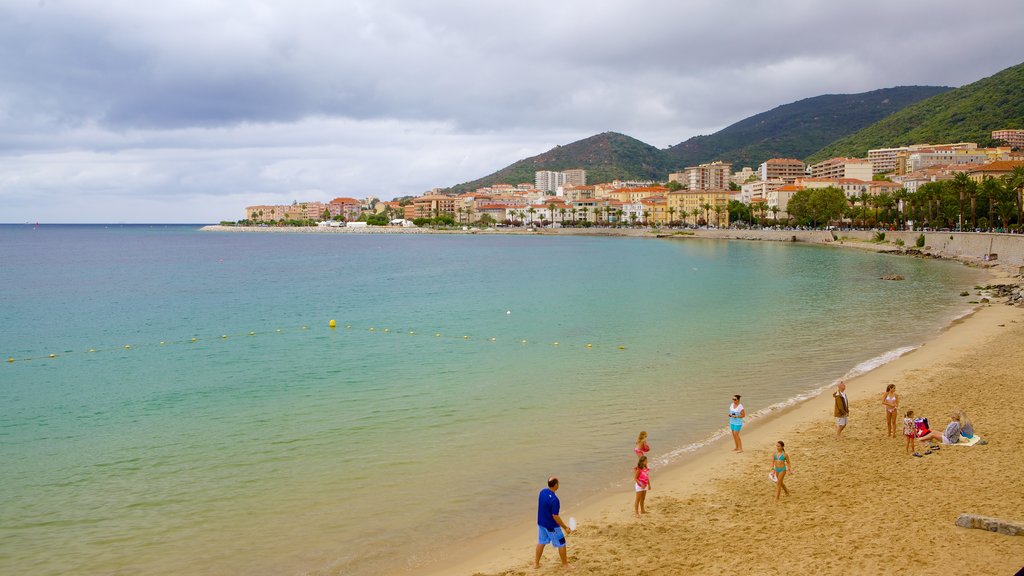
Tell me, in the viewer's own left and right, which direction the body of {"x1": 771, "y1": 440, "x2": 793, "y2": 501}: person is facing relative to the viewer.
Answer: facing the viewer and to the left of the viewer

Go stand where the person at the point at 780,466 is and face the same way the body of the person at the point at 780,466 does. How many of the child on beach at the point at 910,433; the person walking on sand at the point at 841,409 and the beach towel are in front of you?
0

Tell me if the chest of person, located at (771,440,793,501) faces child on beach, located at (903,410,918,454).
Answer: no

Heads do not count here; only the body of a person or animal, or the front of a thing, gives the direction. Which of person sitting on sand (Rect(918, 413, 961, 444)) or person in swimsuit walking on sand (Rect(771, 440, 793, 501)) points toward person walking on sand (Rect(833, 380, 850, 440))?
person sitting on sand (Rect(918, 413, 961, 444))

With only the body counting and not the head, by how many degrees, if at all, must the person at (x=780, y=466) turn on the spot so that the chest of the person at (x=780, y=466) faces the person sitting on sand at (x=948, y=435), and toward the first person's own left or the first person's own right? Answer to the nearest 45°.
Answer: approximately 180°

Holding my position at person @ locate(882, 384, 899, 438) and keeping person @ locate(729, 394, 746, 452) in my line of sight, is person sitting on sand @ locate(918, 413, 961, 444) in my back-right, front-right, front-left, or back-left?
back-left

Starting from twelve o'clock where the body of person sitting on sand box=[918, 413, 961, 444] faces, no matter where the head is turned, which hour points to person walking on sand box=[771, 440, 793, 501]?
person walking on sand box=[771, 440, 793, 501] is roughly at 10 o'clock from person sitting on sand box=[918, 413, 961, 444].

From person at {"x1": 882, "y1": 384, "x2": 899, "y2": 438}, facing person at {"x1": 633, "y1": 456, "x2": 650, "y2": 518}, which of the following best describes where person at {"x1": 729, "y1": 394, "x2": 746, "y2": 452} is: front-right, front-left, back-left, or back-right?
front-right

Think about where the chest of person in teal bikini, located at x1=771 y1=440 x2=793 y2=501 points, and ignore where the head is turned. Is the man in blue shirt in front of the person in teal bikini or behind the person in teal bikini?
in front

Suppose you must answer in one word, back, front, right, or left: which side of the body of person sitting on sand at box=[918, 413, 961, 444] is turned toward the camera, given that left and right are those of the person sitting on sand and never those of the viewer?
left

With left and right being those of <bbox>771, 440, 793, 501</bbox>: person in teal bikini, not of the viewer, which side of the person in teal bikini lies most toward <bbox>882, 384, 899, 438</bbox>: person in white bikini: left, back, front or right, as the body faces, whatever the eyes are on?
back

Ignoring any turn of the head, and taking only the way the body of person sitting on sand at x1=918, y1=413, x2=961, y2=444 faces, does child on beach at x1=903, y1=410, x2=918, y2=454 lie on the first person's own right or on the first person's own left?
on the first person's own left

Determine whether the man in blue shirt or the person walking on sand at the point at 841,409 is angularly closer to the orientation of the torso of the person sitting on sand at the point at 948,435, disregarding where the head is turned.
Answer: the person walking on sand

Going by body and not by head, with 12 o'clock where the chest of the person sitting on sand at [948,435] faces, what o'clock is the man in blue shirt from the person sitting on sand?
The man in blue shirt is roughly at 10 o'clock from the person sitting on sand.

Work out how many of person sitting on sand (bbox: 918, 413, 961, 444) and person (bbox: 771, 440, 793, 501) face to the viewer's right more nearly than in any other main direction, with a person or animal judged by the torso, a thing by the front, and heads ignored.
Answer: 0

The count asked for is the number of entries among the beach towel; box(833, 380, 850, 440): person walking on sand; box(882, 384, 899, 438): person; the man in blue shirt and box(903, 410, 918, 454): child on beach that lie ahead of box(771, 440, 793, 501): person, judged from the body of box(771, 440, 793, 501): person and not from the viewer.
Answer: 1

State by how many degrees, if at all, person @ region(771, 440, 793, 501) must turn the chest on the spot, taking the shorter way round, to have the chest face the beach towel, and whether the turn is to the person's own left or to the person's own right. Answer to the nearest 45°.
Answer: approximately 180°

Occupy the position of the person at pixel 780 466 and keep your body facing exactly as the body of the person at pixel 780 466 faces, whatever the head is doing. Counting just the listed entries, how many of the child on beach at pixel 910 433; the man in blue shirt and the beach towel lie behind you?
2
